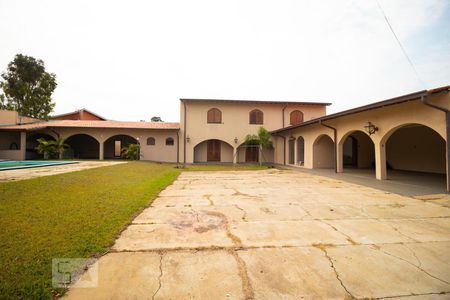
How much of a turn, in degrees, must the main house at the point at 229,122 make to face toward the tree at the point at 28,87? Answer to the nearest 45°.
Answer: approximately 90° to its right

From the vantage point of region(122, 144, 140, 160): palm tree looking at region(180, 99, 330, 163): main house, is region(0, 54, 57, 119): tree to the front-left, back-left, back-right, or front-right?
back-left

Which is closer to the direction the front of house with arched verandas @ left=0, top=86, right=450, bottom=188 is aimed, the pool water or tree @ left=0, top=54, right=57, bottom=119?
the pool water

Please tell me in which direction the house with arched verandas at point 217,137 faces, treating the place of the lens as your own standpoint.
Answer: facing the viewer

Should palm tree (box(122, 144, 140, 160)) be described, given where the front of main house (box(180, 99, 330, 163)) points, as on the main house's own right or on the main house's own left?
on the main house's own right

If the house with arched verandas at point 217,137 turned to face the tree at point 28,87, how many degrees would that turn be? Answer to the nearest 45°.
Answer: approximately 90° to its right

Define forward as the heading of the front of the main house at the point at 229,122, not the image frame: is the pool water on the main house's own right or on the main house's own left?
on the main house's own right

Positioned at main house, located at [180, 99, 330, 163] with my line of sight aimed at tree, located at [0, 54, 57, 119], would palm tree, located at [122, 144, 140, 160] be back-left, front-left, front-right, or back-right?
front-left
